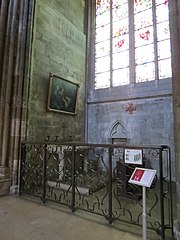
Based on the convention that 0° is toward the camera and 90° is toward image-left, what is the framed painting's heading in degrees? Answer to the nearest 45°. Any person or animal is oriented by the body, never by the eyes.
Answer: approximately 315°

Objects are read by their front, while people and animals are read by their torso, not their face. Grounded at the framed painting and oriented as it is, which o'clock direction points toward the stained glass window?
The stained glass window is roughly at 10 o'clock from the framed painting.

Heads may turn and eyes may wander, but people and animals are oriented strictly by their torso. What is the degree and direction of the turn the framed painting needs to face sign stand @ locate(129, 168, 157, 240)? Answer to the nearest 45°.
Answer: approximately 45° to its right

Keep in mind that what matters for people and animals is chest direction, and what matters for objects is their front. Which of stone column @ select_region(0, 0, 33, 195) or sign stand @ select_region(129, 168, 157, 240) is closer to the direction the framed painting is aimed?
the sign stand

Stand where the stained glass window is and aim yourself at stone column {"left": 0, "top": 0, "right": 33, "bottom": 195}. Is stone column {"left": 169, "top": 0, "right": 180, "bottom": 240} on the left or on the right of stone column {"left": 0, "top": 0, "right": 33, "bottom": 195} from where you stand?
left

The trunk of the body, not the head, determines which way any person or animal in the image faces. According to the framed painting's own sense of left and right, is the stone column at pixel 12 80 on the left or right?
on its right

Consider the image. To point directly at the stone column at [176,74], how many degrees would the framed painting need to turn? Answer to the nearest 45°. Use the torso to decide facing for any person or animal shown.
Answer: approximately 45° to its right
